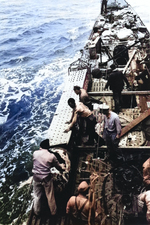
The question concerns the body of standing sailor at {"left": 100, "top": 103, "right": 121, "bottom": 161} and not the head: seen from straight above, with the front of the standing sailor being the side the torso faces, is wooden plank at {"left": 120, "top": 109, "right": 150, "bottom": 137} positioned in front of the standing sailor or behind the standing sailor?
behind

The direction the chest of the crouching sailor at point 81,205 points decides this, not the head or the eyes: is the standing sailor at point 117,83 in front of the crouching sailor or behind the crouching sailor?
in front

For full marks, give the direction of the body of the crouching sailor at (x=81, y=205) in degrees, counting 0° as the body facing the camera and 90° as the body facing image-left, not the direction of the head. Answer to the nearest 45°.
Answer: approximately 180°

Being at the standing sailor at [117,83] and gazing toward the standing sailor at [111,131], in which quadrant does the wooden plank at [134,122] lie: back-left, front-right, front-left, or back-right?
front-left

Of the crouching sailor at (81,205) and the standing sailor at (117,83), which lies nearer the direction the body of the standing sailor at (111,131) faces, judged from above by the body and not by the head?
the crouching sailor

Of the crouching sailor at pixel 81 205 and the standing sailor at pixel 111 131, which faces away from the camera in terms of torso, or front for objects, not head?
the crouching sailor

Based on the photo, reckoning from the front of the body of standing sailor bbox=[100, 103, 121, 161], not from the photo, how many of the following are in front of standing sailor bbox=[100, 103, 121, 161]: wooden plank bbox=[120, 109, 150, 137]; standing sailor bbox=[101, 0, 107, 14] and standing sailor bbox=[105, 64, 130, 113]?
0

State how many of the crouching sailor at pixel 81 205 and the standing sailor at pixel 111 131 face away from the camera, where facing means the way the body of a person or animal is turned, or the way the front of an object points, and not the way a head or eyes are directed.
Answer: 1

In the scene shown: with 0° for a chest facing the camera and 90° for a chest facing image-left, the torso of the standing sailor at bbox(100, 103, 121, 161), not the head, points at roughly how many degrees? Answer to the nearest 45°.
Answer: approximately 45°

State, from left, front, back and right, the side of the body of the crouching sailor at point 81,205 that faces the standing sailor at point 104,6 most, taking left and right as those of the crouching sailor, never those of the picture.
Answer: front

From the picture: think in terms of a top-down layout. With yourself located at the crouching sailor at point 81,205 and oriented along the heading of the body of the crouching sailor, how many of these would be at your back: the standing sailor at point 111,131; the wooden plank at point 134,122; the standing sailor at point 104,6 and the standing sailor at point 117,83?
0

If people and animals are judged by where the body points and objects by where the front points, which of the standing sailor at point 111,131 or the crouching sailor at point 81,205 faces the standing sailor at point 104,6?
the crouching sailor
